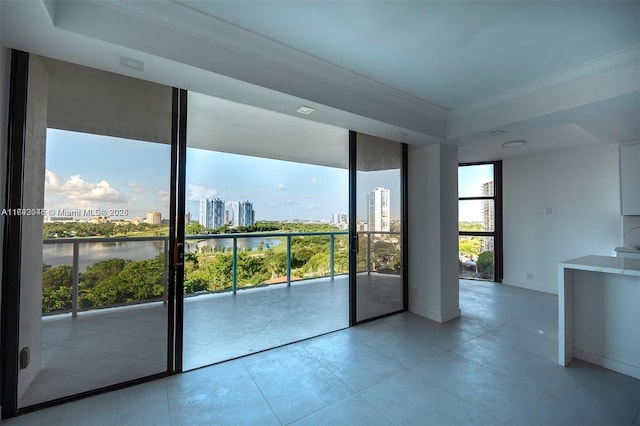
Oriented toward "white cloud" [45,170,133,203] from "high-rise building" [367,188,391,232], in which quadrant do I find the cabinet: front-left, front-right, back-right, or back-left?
back-left

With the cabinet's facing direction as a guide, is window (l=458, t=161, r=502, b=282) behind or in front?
in front
